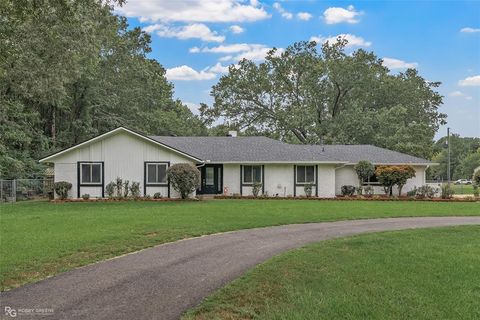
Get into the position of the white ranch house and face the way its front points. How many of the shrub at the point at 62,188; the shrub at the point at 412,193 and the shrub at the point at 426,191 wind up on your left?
2

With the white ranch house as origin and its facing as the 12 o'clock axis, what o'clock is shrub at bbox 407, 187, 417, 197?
The shrub is roughly at 9 o'clock from the white ranch house.

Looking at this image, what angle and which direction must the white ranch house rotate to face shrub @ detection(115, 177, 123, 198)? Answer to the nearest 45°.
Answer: approximately 45° to its right

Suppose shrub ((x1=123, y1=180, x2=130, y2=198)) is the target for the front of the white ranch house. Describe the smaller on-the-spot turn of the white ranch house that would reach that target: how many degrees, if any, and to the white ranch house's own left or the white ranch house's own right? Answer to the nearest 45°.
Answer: approximately 45° to the white ranch house's own right

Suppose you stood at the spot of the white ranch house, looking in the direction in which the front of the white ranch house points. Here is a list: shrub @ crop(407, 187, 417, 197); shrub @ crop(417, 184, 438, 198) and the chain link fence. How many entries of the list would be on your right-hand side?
1

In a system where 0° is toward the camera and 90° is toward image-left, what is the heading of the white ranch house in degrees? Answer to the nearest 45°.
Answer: approximately 0°

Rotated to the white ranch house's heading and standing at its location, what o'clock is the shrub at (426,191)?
The shrub is roughly at 9 o'clock from the white ranch house.

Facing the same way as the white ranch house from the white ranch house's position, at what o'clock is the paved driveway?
The paved driveway is roughly at 12 o'clock from the white ranch house.
